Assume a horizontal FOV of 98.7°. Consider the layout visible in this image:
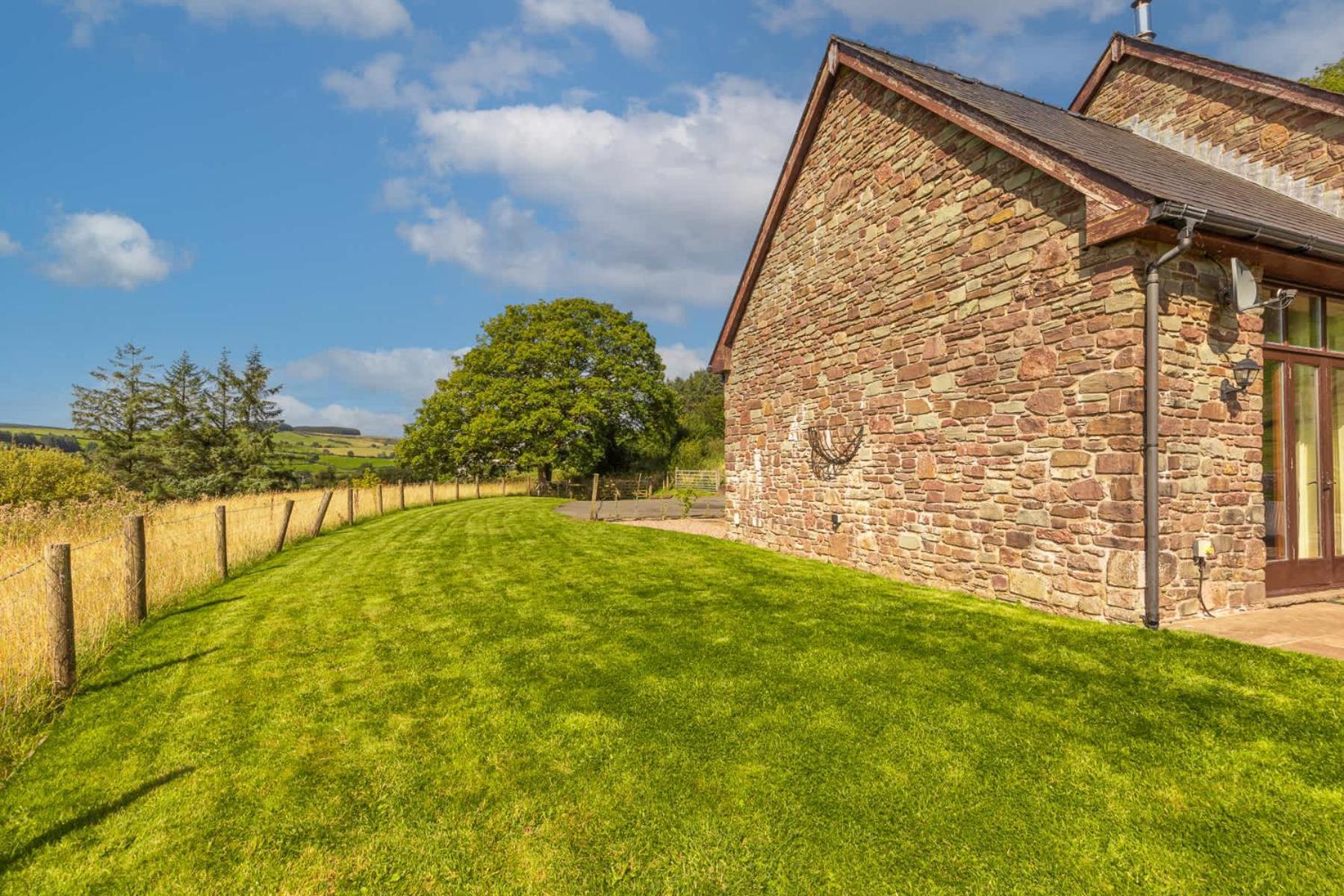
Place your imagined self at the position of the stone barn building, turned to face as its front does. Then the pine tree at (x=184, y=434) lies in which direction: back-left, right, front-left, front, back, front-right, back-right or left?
back-right

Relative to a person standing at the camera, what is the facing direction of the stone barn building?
facing the viewer and to the right of the viewer

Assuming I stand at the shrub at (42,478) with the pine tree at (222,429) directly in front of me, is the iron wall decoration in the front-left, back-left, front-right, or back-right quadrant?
back-right

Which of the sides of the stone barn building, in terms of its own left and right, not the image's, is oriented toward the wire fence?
right

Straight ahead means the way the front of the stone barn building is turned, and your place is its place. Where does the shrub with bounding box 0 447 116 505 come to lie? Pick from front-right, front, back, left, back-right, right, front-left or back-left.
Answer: back-right

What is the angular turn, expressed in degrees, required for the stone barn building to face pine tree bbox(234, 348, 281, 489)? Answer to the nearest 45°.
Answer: approximately 135° to its right

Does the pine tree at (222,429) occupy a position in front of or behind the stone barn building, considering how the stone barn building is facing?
behind
